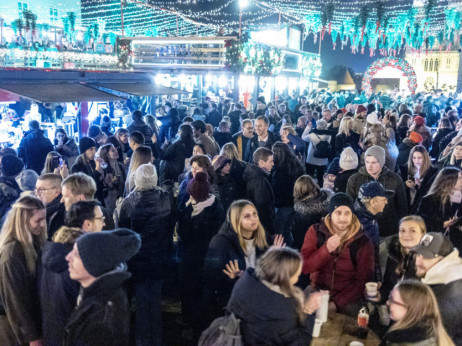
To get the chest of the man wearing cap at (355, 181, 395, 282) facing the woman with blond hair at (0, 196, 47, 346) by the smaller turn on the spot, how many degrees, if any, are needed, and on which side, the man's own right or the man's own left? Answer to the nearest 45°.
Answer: approximately 135° to the man's own right

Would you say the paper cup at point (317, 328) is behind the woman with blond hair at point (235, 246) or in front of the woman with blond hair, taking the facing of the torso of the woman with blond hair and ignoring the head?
in front

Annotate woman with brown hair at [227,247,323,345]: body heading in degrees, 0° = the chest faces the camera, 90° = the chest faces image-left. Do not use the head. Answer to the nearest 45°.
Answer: approximately 225°

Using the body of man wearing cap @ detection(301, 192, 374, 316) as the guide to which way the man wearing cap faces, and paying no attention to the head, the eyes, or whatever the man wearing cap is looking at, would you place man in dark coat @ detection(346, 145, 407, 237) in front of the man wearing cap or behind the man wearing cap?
behind

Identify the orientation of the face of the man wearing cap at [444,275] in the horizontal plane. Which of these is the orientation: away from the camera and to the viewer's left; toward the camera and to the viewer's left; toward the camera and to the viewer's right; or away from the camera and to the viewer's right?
toward the camera and to the viewer's left

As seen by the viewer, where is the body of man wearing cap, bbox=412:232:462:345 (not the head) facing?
to the viewer's left

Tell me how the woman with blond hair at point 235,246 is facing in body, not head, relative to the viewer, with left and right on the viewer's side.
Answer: facing the viewer and to the right of the viewer

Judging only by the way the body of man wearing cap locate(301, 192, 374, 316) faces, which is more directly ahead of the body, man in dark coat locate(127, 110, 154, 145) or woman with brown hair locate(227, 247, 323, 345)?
the woman with brown hair
